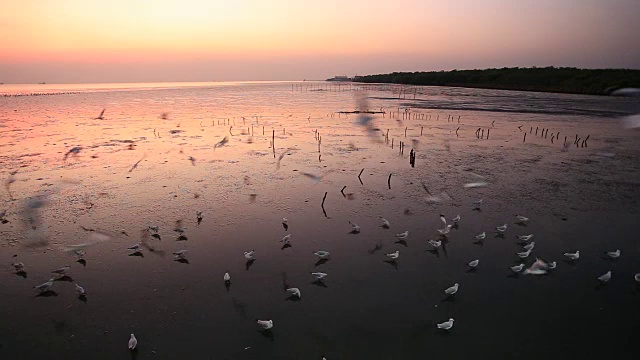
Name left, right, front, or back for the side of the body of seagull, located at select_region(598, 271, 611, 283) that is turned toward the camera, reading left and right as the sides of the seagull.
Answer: right

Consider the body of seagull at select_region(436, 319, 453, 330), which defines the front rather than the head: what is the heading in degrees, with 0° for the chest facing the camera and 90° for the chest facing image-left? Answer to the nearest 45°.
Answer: approximately 270°

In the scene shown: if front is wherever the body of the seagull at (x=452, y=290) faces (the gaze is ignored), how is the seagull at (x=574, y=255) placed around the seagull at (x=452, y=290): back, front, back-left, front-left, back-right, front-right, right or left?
front-left

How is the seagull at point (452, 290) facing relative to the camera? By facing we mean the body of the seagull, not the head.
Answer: to the viewer's right
